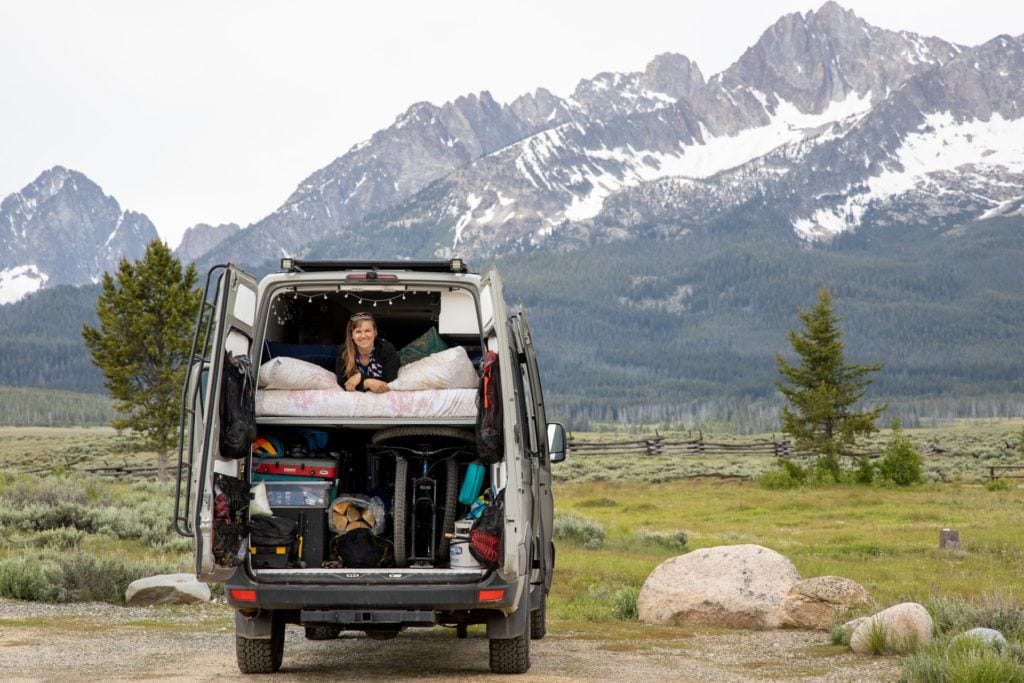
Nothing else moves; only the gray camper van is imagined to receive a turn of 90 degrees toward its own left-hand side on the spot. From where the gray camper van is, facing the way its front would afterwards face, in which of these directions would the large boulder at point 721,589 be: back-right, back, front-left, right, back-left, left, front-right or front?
back-right

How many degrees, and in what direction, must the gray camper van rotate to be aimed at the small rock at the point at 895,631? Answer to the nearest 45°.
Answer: approximately 90° to its right

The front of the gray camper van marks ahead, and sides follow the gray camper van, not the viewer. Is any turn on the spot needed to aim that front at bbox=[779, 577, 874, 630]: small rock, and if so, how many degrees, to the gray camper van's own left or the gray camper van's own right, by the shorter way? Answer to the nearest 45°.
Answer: approximately 45° to the gray camper van's own right

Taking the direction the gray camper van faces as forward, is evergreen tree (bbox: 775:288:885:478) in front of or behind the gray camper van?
in front

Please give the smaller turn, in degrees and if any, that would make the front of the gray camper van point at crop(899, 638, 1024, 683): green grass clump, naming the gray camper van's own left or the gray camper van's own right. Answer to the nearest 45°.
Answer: approximately 90° to the gray camper van's own right

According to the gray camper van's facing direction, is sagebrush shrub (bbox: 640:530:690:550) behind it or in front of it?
in front

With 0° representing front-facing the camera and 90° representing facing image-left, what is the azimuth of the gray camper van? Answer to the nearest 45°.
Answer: approximately 180°

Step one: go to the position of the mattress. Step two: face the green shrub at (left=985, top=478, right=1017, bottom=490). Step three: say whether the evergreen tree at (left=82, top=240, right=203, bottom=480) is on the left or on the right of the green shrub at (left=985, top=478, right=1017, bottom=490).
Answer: left

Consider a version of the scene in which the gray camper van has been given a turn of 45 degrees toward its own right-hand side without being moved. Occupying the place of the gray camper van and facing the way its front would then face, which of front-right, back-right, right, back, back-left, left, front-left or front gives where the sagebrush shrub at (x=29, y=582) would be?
left

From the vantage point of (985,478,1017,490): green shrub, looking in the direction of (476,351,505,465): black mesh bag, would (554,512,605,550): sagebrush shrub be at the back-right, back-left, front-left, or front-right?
front-right

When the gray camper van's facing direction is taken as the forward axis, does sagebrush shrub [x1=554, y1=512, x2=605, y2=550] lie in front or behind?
in front

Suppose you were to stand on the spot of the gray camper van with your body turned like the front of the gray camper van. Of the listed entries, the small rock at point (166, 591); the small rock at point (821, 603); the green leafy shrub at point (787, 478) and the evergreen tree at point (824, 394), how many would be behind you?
0
